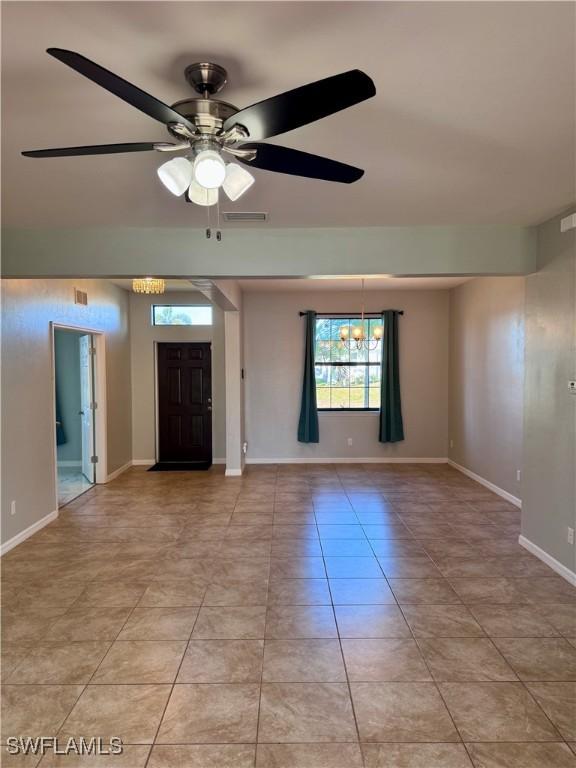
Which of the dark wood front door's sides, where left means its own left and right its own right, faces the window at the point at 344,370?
left

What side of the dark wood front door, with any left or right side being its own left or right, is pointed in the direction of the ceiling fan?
front

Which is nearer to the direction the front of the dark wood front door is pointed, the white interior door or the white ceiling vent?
the white ceiling vent

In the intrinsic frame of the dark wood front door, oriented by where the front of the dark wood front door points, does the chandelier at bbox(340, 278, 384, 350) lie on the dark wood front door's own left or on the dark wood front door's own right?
on the dark wood front door's own left

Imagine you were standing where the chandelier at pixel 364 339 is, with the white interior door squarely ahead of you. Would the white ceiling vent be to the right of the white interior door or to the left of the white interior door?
left

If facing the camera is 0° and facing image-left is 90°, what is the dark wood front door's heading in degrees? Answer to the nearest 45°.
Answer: approximately 0°

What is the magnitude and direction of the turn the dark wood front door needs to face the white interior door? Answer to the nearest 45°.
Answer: approximately 45° to its right

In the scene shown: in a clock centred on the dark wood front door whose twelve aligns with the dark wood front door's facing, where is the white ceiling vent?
The white ceiling vent is roughly at 12 o'clock from the dark wood front door.
